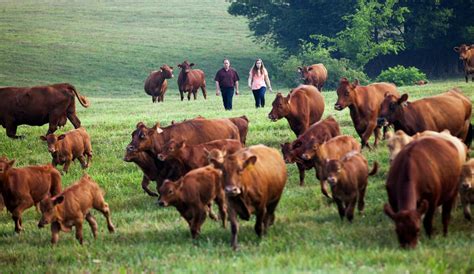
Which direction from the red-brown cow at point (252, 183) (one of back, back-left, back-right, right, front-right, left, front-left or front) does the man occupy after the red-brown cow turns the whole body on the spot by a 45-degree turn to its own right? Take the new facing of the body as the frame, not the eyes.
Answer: right

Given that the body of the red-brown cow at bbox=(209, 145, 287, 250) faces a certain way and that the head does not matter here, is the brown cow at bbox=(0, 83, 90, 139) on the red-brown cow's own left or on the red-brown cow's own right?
on the red-brown cow's own right

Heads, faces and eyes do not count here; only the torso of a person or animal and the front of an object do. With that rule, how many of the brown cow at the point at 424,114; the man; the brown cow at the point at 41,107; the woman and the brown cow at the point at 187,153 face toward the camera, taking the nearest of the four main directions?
2

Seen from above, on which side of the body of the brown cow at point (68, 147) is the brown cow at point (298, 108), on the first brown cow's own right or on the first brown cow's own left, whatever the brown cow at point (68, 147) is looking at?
on the first brown cow's own left

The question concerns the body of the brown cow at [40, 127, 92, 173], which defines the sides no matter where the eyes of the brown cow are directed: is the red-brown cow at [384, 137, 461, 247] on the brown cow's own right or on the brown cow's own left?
on the brown cow's own left

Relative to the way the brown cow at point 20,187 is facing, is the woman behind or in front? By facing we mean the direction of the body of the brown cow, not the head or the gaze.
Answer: behind

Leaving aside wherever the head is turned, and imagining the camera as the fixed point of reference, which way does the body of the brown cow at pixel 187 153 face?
to the viewer's left

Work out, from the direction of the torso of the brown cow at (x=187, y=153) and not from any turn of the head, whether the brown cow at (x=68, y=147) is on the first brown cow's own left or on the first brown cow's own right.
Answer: on the first brown cow's own right

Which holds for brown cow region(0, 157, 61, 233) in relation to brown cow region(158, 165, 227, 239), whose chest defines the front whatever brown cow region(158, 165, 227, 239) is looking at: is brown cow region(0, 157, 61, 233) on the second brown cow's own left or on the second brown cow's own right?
on the second brown cow's own right
